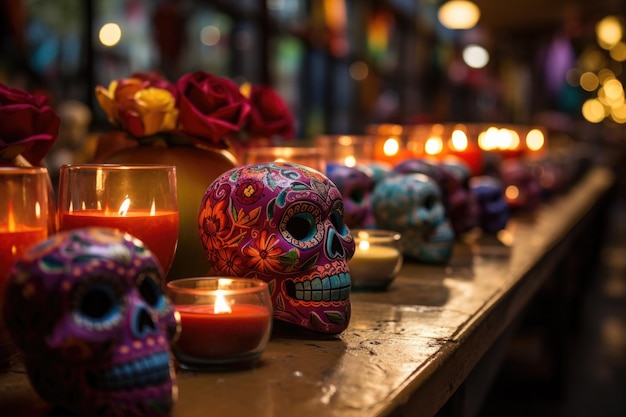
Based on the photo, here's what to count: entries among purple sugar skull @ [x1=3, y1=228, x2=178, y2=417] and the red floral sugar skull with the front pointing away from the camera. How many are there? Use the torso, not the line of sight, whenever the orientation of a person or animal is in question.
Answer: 0

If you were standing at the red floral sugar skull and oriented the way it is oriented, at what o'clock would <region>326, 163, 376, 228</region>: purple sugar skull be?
The purple sugar skull is roughly at 8 o'clock from the red floral sugar skull.

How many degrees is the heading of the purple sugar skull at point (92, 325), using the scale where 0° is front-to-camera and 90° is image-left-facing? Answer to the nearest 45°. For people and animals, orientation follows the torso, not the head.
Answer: approximately 315°

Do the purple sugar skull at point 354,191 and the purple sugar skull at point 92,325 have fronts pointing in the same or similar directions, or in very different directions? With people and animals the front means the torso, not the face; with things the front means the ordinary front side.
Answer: same or similar directions

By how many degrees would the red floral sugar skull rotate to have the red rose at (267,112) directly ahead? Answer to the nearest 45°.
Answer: approximately 135° to its left

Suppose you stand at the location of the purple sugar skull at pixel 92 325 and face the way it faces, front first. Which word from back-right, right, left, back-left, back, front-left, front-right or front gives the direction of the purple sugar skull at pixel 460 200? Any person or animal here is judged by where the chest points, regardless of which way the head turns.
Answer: left

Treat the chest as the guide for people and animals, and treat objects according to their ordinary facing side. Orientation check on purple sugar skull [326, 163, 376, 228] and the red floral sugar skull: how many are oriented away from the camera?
0

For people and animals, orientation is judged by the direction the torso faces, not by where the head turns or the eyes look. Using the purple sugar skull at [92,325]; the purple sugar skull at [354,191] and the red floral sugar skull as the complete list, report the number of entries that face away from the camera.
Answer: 0

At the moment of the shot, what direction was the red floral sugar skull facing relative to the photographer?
facing the viewer and to the right of the viewer

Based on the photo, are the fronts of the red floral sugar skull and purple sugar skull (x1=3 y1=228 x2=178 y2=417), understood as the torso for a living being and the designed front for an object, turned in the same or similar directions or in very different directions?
same or similar directions

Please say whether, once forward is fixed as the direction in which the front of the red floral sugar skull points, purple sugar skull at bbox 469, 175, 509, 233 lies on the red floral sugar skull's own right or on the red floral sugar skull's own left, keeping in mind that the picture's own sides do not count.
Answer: on the red floral sugar skull's own left
